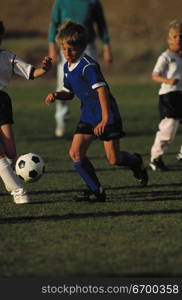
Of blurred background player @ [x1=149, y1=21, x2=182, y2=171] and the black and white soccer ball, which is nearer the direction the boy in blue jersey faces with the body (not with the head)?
the black and white soccer ball

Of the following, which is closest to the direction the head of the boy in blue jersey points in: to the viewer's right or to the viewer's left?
to the viewer's left

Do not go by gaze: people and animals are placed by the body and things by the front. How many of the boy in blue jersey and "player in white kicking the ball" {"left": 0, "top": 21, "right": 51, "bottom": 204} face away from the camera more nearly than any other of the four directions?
0

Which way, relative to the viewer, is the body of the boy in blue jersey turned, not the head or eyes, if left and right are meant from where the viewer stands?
facing the viewer and to the left of the viewer
